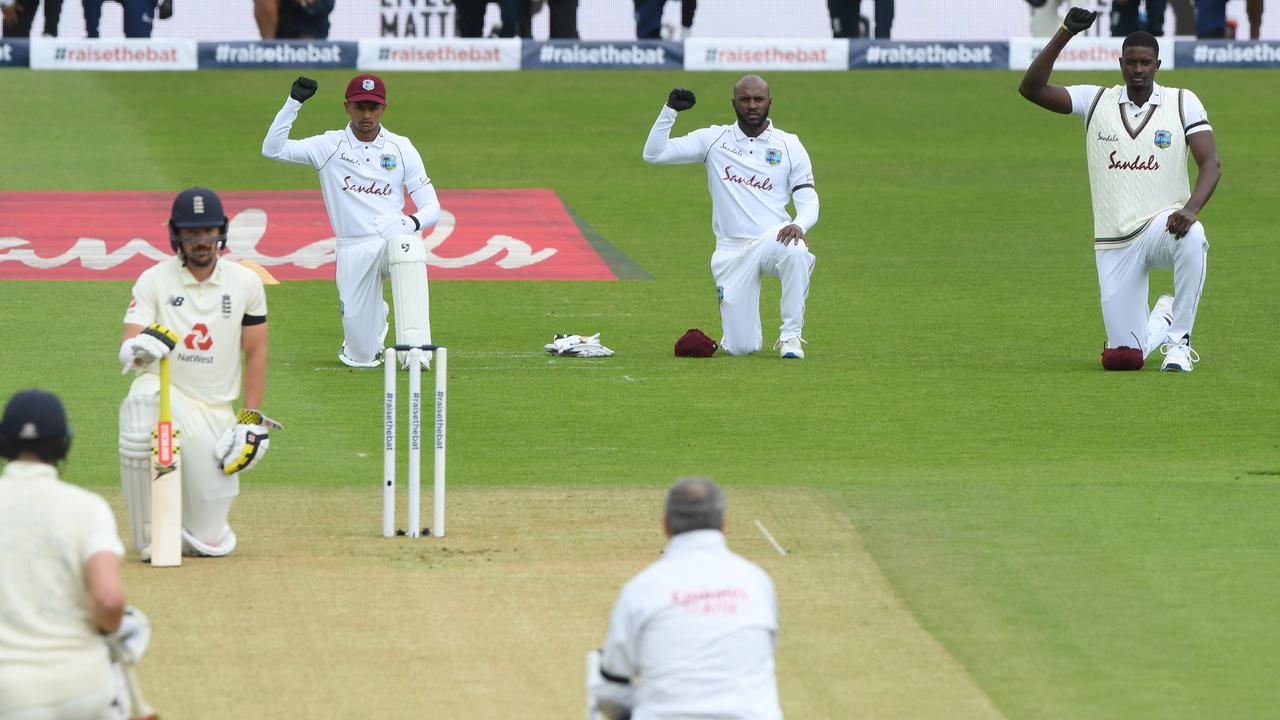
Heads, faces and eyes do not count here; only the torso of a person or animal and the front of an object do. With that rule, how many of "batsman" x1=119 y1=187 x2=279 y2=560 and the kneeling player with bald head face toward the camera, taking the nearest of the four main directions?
2

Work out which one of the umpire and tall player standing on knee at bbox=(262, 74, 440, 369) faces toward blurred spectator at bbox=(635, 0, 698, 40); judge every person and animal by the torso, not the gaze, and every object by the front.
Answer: the umpire

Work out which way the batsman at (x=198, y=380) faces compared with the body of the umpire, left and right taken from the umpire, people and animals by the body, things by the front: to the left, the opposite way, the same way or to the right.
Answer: the opposite way

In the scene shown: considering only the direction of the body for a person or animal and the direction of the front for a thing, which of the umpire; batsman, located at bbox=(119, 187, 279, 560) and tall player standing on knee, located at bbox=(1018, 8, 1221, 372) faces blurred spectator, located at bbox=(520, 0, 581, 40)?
the umpire

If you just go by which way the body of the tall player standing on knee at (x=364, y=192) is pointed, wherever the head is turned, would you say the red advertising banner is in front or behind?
behind

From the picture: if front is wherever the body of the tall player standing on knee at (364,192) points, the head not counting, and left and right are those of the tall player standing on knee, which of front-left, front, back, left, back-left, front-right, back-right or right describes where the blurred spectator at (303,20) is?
back

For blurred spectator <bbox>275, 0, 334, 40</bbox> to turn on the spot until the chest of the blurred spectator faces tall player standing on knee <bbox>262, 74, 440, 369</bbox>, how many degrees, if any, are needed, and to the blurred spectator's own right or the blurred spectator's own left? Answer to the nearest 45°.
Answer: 0° — they already face them

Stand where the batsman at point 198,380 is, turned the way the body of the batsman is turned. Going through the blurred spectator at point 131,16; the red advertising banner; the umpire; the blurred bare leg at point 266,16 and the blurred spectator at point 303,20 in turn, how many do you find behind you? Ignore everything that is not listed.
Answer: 4

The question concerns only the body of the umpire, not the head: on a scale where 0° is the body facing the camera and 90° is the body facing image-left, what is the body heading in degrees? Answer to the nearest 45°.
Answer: approximately 180°
